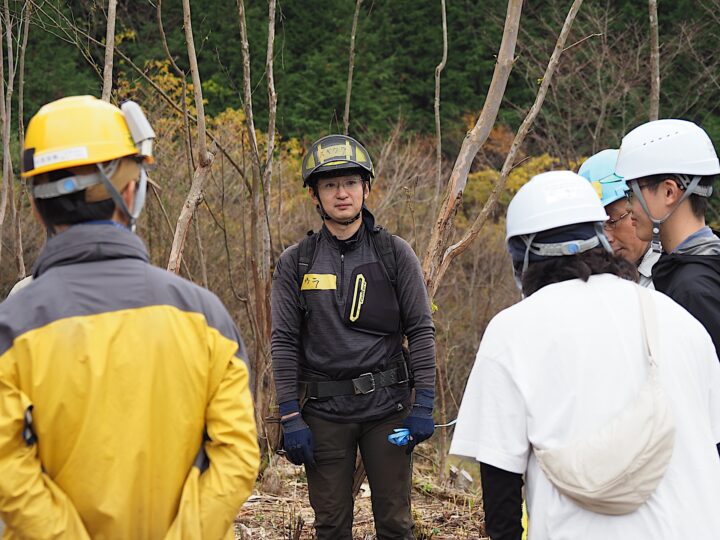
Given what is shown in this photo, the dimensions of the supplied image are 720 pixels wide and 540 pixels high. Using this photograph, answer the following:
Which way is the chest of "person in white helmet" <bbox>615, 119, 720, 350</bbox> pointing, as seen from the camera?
to the viewer's left

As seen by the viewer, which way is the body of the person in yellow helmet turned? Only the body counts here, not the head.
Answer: away from the camera

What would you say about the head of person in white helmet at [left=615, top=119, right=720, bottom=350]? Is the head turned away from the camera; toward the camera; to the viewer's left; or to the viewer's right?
to the viewer's left

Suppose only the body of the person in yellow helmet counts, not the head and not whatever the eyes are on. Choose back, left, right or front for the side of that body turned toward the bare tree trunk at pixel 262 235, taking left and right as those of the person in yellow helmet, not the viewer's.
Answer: front

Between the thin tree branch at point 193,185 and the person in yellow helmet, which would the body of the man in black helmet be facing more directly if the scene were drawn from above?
the person in yellow helmet

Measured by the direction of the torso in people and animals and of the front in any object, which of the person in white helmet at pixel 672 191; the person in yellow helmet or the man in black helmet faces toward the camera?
the man in black helmet

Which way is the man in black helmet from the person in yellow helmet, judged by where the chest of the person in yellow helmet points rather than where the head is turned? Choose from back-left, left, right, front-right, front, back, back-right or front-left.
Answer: front-right

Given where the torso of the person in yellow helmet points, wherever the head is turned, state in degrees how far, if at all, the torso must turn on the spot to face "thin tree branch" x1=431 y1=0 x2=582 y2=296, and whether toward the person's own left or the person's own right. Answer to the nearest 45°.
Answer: approximately 45° to the person's own right

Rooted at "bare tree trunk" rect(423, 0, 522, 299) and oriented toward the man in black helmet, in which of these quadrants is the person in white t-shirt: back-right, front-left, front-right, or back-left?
front-left

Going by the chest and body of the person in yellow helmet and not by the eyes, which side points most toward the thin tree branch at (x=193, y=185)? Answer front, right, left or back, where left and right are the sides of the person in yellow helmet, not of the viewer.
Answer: front

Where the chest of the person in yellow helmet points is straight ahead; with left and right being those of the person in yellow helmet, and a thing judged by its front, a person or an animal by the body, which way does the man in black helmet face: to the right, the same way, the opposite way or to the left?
the opposite way

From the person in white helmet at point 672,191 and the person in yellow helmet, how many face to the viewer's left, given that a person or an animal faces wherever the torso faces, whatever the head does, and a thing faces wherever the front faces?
1

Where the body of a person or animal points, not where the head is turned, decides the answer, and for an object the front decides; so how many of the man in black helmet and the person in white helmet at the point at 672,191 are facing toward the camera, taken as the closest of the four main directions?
1

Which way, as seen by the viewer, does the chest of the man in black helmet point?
toward the camera

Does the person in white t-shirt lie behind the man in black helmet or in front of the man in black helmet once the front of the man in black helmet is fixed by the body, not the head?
in front

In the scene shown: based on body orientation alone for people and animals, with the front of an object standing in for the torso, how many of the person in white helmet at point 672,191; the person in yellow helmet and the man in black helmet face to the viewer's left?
1

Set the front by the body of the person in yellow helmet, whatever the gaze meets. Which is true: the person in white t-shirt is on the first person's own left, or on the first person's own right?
on the first person's own right
